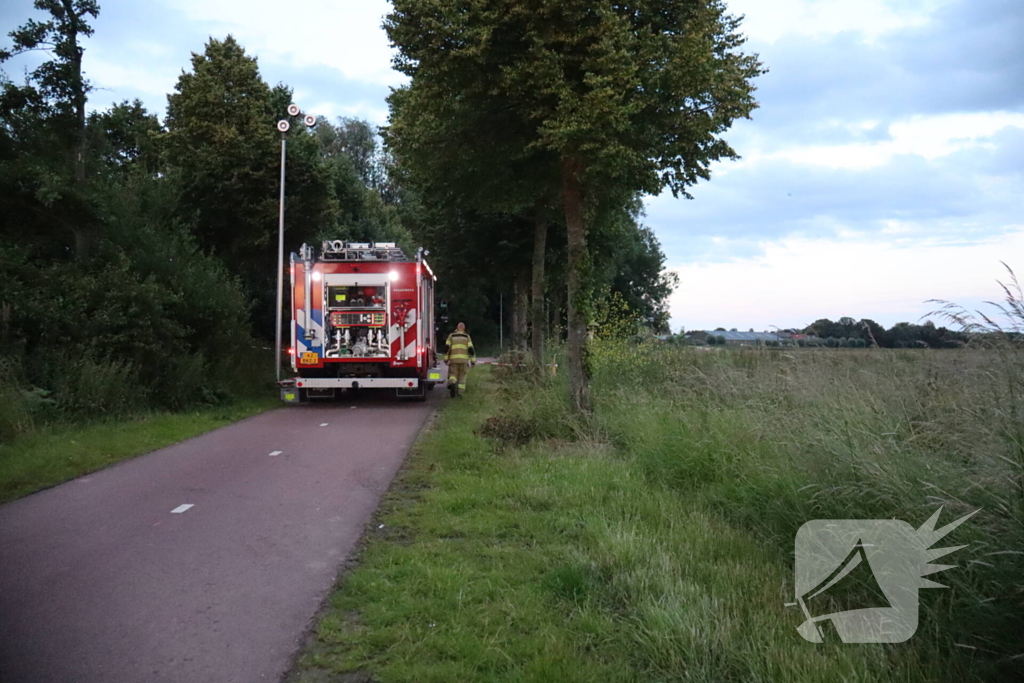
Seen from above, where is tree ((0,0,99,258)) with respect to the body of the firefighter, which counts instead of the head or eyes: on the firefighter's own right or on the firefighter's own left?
on the firefighter's own left

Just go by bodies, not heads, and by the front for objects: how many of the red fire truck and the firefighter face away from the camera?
2

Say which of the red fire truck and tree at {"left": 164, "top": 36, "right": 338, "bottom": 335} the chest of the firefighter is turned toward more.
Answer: the tree

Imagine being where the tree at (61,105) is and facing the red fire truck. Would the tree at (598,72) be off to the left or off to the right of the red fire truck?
right

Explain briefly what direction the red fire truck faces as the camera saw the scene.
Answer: facing away from the viewer

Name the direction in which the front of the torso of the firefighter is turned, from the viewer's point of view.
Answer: away from the camera

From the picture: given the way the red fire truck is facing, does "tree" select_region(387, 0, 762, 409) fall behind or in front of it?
behind
